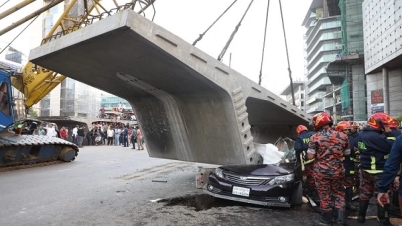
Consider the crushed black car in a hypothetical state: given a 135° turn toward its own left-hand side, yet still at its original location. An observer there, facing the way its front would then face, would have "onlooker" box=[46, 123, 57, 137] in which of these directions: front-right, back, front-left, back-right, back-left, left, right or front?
back-left

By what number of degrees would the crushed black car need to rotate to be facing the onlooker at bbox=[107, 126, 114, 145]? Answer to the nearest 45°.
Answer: approximately 90° to its right

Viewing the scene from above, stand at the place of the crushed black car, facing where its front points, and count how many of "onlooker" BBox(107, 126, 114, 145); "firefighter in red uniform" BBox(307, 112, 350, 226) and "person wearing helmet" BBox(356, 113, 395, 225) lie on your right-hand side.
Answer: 1

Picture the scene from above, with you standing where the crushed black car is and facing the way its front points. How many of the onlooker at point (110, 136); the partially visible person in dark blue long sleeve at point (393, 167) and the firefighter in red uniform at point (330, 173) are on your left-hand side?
2

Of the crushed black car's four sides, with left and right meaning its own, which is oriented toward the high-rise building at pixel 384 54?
back

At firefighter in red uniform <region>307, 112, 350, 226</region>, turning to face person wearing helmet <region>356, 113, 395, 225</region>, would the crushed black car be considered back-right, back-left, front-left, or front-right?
back-left

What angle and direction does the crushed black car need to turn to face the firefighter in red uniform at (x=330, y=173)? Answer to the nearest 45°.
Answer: approximately 90° to its left

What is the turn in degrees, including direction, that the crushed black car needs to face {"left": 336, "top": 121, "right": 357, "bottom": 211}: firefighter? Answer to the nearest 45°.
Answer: approximately 135° to its left

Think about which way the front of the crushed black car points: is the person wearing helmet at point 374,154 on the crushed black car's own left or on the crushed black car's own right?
on the crushed black car's own left

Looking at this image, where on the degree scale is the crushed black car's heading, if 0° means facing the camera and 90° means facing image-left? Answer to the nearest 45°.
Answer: approximately 45°
